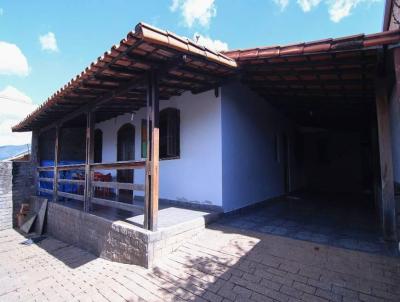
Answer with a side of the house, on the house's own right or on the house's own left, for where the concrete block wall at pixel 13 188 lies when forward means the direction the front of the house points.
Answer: on the house's own right

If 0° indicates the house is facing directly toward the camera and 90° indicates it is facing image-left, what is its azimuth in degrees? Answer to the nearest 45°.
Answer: approximately 45°

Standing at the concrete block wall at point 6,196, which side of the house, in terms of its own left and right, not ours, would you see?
front

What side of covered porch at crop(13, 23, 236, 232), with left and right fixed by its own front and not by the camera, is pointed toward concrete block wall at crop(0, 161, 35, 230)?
right

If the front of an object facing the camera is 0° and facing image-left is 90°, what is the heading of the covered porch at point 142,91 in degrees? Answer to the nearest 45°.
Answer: approximately 45°
